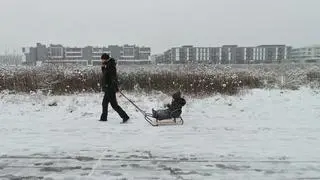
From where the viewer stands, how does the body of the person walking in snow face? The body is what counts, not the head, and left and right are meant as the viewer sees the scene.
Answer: facing to the left of the viewer

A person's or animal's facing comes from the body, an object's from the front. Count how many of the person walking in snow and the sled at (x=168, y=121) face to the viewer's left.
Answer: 2

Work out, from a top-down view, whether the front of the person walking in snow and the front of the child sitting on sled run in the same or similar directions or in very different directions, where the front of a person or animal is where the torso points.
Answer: same or similar directions

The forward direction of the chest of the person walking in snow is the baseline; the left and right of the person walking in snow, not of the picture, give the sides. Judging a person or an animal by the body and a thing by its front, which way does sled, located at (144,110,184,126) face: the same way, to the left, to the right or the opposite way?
the same way

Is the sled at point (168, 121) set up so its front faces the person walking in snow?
yes

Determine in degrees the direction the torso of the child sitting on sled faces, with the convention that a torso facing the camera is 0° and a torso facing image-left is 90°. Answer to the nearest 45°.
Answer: approximately 90°

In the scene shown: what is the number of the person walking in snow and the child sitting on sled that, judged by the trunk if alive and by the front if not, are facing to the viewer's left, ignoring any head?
2

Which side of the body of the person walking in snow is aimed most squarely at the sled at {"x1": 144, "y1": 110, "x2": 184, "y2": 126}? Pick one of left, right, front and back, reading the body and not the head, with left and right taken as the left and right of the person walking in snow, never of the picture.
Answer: back

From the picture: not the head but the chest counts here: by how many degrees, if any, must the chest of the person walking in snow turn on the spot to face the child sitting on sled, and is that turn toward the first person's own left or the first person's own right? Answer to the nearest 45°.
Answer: approximately 180°

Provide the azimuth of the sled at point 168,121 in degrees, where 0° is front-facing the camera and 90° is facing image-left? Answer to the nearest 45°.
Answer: approximately 90°

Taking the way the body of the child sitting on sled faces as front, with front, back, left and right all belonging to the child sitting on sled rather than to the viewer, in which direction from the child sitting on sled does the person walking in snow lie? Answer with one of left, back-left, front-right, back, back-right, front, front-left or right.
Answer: front
